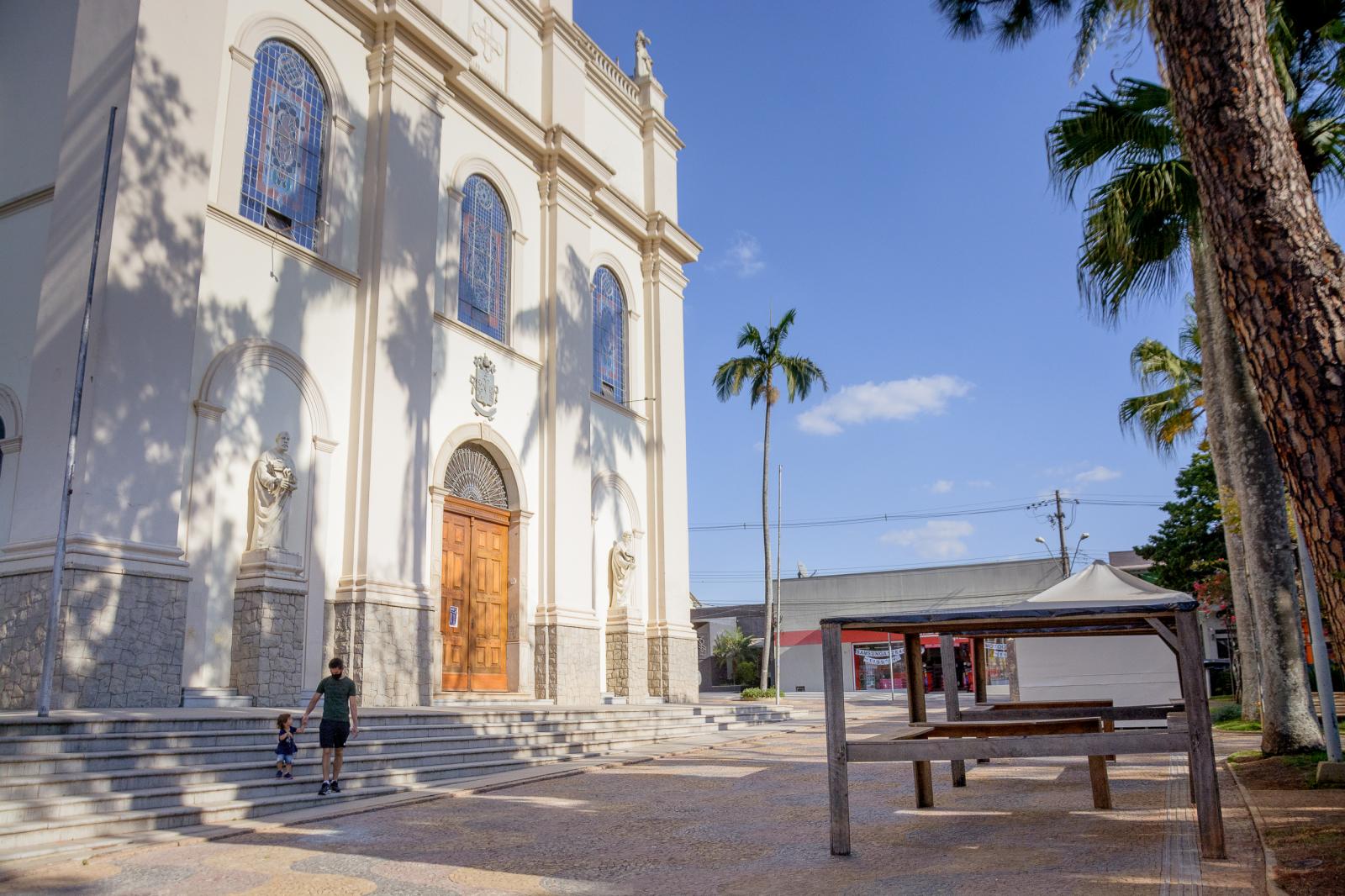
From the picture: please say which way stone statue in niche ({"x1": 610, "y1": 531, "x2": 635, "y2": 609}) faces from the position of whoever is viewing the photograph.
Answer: facing the viewer and to the right of the viewer

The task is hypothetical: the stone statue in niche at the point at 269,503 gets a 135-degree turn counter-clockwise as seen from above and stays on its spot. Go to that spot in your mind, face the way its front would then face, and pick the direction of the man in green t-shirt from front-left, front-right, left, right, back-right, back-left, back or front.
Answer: back

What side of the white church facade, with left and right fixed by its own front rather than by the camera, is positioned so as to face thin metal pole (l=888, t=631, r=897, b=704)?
left

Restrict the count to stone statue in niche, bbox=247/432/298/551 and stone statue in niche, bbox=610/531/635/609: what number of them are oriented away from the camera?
0

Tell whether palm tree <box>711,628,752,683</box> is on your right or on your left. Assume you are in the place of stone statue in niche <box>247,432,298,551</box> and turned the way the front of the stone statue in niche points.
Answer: on your left

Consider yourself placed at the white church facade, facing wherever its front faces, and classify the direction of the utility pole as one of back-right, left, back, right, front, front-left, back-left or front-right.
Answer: left

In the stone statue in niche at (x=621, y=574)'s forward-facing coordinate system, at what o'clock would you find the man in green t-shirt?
The man in green t-shirt is roughly at 2 o'clock from the stone statue in niche.

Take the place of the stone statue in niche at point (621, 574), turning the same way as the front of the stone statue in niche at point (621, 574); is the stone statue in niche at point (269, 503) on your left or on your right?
on your right
